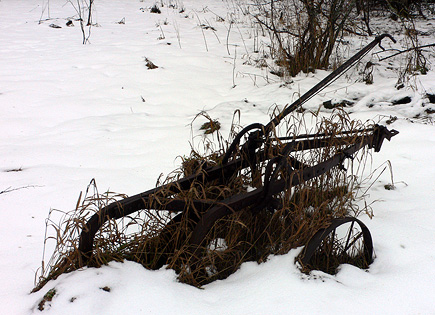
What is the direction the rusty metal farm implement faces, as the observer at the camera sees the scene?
facing away from the viewer and to the right of the viewer
